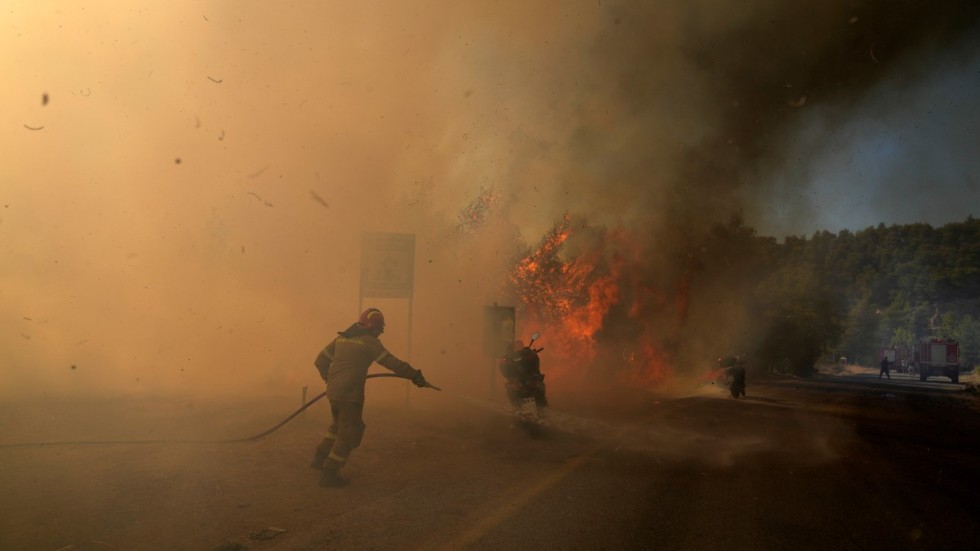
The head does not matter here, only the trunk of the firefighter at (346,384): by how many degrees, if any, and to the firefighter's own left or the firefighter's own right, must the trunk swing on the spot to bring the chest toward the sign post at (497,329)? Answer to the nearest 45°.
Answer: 0° — they already face it

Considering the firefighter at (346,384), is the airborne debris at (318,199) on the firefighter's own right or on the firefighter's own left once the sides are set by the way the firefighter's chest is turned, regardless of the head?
on the firefighter's own left

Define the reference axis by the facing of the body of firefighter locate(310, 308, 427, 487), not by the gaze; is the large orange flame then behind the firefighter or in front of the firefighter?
in front

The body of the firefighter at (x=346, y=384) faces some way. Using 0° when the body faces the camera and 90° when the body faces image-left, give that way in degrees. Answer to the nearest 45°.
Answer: approximately 225°

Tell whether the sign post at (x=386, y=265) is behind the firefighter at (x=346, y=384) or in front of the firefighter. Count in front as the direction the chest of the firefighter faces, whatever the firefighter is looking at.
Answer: in front
